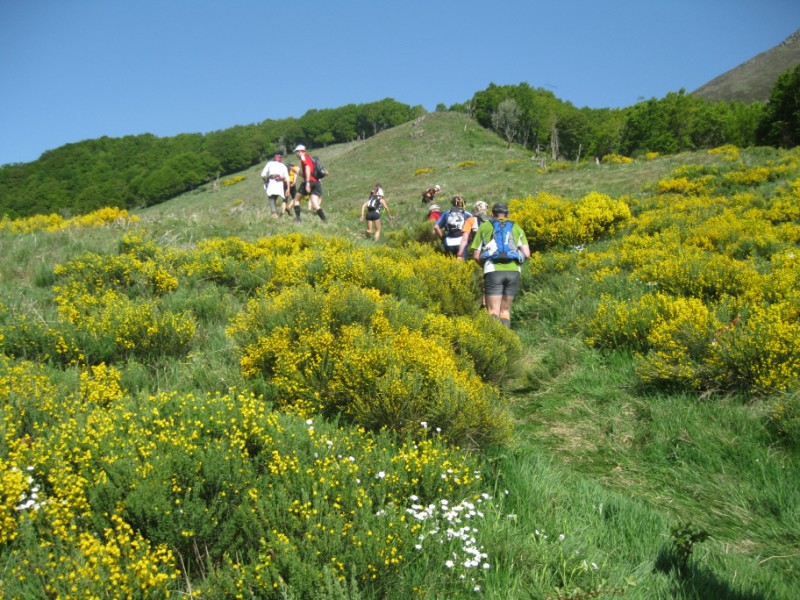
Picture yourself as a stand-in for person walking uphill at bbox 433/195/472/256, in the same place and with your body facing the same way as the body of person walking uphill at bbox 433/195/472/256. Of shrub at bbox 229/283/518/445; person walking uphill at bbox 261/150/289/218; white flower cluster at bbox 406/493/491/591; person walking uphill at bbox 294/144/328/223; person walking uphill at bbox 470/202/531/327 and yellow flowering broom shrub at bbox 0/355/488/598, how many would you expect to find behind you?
4

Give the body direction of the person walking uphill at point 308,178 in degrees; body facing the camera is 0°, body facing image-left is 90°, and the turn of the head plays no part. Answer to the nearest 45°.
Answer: approximately 135°

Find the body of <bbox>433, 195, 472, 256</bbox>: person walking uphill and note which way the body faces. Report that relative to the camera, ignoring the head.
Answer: away from the camera

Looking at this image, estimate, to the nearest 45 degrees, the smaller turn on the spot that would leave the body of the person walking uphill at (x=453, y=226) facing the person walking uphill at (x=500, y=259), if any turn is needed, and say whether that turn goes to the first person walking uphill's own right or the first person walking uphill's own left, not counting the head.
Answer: approximately 180°

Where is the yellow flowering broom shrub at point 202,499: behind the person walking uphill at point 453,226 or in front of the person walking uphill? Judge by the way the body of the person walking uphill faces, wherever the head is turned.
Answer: behind

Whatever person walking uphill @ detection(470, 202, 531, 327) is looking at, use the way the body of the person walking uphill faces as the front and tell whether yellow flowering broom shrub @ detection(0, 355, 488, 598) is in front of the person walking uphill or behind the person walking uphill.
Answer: behind

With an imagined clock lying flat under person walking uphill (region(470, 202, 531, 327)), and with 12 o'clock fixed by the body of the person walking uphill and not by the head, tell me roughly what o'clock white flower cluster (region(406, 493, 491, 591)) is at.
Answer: The white flower cluster is roughly at 6 o'clock from the person walking uphill.

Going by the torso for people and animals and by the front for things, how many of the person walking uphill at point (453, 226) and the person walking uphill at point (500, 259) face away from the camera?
2

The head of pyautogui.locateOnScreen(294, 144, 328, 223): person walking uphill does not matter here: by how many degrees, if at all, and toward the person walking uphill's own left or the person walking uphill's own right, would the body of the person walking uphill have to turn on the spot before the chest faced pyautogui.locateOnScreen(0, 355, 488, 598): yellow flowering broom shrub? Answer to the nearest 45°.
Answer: approximately 135° to the person walking uphill's own left

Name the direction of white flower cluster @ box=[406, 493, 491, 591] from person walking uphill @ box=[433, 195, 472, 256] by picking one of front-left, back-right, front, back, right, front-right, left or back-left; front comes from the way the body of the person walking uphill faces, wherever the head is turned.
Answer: back

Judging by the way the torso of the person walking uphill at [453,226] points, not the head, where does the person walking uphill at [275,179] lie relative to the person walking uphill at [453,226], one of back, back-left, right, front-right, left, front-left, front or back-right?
front-left

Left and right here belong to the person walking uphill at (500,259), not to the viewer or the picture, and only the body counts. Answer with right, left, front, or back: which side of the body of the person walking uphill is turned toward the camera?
back

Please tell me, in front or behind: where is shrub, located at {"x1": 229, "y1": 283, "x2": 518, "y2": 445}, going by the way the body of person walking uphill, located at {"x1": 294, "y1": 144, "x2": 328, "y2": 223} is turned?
behind

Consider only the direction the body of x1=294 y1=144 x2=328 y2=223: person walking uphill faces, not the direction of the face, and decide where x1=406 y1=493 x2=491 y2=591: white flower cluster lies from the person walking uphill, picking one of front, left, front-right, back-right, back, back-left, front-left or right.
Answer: back-left
